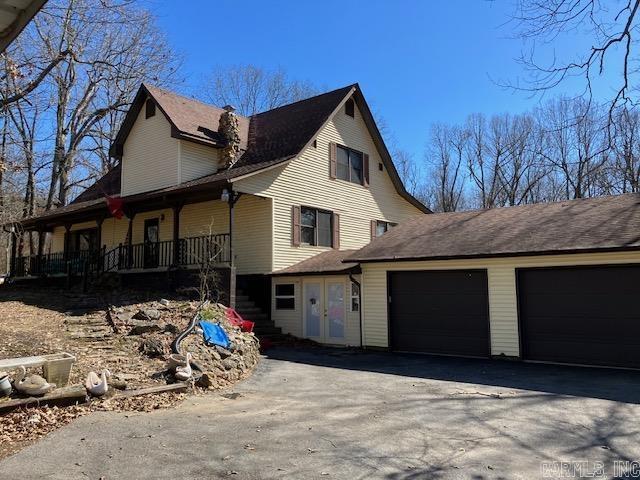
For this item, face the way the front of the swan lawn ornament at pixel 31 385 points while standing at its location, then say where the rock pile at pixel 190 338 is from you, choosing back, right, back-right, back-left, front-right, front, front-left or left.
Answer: back-right

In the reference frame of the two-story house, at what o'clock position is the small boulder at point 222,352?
The small boulder is roughly at 11 o'clock from the two-story house.

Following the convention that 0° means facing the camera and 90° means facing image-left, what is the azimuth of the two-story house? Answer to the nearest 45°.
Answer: approximately 45°

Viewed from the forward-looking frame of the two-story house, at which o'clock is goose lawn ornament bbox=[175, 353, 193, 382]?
The goose lawn ornament is roughly at 11 o'clock from the two-story house.

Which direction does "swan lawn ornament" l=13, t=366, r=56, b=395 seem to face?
to the viewer's left

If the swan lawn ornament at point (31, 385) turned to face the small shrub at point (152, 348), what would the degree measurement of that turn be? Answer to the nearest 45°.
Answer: approximately 135° to its right

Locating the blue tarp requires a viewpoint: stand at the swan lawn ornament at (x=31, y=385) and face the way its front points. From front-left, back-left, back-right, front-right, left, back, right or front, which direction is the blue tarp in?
back-right

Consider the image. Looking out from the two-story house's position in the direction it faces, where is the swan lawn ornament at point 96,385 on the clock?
The swan lawn ornament is roughly at 11 o'clock from the two-story house.
